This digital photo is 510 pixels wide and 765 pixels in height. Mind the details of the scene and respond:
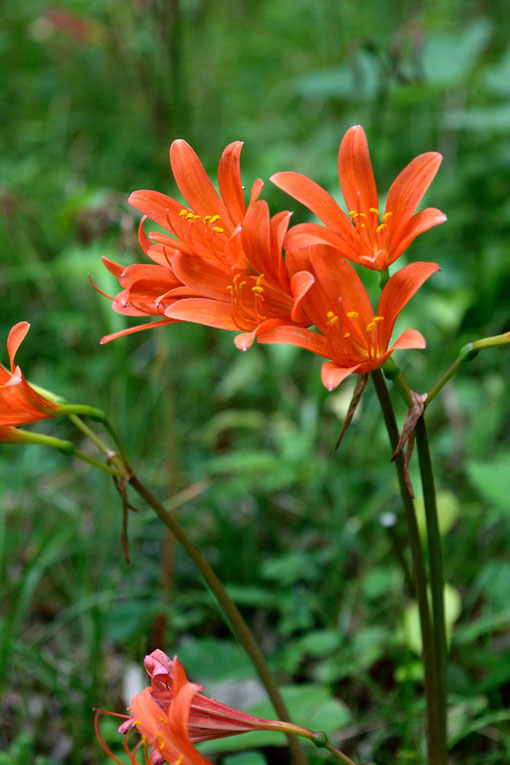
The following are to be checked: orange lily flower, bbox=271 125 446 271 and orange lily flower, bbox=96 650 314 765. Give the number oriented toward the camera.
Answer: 1

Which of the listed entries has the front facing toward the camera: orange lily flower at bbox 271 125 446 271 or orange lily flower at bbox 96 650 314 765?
orange lily flower at bbox 271 125 446 271

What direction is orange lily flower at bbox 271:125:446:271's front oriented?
toward the camera

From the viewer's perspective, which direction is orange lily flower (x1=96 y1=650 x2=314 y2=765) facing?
to the viewer's left

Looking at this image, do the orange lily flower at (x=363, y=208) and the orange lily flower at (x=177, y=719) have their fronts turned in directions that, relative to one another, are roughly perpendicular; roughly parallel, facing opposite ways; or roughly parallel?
roughly perpendicular

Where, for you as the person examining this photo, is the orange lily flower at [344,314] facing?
facing the viewer and to the left of the viewer
